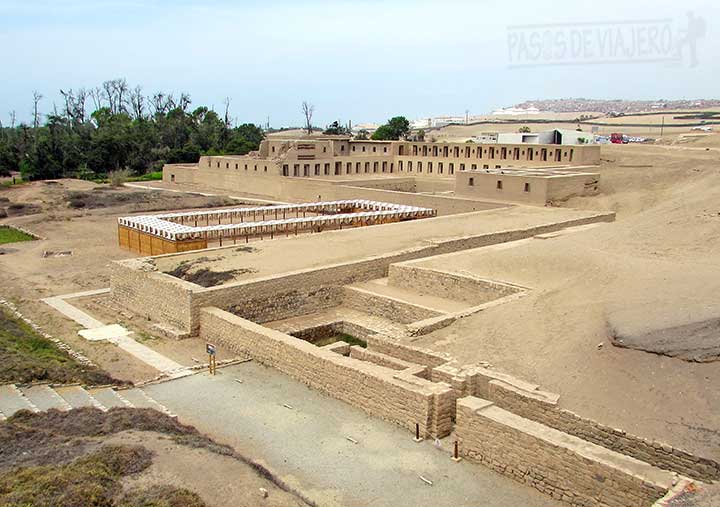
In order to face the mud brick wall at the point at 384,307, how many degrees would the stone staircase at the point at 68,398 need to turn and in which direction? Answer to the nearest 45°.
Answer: approximately 45° to its left

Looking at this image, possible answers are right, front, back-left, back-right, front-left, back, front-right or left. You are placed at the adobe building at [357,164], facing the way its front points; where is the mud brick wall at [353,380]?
front

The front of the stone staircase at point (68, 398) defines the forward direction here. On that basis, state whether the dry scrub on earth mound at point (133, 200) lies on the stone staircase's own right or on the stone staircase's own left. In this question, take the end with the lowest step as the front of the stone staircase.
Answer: on the stone staircase's own left

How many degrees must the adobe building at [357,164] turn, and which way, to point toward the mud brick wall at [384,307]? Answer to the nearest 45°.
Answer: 0° — it already faces it

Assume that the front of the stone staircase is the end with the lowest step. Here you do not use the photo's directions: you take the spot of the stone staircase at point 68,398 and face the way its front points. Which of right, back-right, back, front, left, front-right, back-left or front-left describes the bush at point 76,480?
right

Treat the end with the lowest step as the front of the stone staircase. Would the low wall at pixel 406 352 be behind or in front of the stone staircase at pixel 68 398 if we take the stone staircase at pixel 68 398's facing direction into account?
in front

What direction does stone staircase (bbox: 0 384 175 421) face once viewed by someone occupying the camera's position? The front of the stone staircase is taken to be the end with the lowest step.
facing to the right of the viewer

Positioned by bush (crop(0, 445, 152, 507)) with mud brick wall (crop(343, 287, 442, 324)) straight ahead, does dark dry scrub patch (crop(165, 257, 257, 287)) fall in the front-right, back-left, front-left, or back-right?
front-left

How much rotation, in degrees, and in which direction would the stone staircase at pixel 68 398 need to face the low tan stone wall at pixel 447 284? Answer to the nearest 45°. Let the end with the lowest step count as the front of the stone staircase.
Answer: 0° — it already faces it

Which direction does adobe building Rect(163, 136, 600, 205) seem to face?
toward the camera

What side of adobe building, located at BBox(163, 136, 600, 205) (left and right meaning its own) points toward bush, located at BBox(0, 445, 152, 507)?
front

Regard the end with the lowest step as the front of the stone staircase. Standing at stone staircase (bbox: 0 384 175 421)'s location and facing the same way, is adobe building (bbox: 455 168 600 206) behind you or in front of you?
in front

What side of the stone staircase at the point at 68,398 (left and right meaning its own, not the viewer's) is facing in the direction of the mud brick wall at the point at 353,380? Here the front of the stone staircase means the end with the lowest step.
front

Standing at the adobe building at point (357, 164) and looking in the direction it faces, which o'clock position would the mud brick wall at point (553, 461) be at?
The mud brick wall is roughly at 12 o'clock from the adobe building.

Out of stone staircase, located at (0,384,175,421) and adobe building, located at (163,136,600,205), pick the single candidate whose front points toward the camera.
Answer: the adobe building

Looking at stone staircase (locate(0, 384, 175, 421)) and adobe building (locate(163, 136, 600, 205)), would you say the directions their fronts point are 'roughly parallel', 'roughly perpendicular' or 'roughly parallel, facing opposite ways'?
roughly perpendicular

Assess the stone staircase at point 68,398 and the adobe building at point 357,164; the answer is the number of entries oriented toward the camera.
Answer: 1

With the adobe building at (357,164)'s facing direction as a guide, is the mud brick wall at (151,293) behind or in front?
in front
